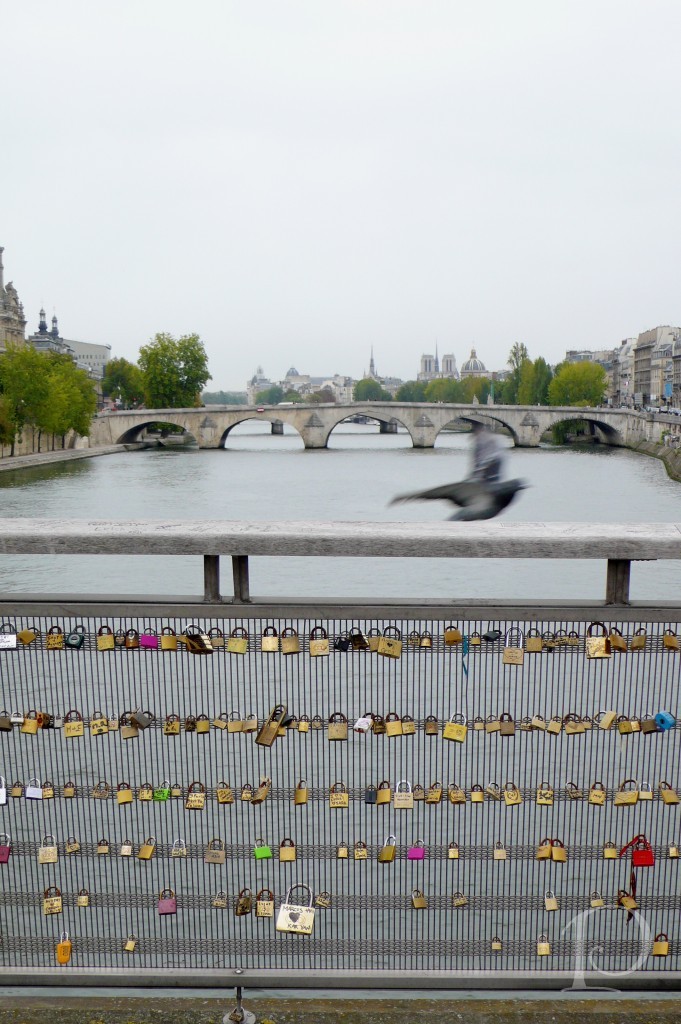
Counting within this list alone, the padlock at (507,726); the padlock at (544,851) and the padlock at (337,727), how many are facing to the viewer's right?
0

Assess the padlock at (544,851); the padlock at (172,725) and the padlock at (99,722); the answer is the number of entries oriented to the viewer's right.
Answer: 0

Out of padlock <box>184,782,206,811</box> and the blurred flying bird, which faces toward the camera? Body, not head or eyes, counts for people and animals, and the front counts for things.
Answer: the padlock

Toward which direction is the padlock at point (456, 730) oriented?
toward the camera

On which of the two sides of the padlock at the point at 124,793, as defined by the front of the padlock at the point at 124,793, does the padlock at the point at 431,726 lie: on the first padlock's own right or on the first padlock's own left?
on the first padlock's own left

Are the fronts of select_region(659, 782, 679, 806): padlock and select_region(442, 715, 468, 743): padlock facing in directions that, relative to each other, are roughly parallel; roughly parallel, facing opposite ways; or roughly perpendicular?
roughly parallel

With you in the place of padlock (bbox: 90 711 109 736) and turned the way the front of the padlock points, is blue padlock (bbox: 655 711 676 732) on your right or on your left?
on your left

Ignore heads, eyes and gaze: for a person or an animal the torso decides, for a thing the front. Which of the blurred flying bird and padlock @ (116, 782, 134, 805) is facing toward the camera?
the padlock

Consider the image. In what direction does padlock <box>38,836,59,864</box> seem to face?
toward the camera

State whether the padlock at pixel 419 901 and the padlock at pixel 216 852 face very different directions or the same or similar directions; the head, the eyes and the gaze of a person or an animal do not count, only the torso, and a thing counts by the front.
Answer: same or similar directions

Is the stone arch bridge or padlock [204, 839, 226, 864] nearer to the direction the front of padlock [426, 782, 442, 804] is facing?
the padlock

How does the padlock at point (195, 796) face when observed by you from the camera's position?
facing the viewer

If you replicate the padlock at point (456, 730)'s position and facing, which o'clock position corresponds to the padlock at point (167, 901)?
the padlock at point (167, 901) is roughly at 3 o'clock from the padlock at point (456, 730).

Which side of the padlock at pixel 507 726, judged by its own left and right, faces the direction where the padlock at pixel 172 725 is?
right

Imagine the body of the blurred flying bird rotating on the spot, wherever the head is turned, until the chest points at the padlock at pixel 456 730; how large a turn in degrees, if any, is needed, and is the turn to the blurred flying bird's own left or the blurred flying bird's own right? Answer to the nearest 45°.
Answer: approximately 90° to the blurred flying bird's own right

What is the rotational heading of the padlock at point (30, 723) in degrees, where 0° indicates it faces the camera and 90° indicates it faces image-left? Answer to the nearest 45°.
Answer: approximately 0°
